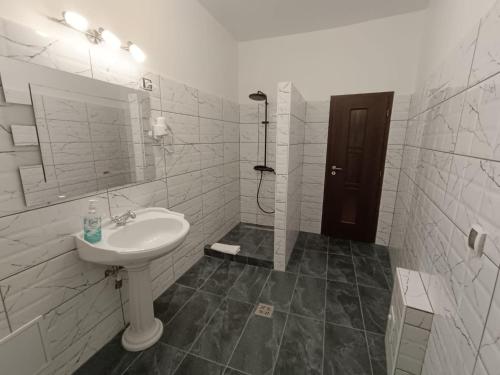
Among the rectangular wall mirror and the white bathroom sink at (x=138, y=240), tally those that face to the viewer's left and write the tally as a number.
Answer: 0

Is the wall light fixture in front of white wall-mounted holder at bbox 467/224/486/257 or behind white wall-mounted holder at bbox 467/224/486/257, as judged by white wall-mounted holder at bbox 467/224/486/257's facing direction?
in front

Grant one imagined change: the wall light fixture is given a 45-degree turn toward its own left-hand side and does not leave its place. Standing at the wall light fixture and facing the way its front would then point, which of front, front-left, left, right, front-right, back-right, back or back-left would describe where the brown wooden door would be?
front

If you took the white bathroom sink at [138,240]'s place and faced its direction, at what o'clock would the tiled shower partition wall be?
The tiled shower partition wall is roughly at 10 o'clock from the white bathroom sink.

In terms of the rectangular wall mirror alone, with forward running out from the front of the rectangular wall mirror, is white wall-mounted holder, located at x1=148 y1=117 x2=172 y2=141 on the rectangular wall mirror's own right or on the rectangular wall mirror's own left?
on the rectangular wall mirror's own left

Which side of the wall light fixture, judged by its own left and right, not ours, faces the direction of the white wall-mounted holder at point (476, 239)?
front

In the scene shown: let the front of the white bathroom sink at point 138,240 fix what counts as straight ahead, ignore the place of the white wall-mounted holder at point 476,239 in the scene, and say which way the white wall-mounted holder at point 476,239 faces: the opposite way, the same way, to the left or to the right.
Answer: the opposite way

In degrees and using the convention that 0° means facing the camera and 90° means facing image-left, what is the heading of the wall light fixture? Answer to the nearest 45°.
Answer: approximately 315°

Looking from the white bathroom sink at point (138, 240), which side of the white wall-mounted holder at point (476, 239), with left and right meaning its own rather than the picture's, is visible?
front

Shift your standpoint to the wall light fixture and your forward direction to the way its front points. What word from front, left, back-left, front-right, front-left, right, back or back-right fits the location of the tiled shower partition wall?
front-left

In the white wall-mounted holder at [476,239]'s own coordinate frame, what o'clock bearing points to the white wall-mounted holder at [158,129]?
the white wall-mounted holder at [158,129] is roughly at 1 o'clock from the white wall-mounted holder at [476,239].

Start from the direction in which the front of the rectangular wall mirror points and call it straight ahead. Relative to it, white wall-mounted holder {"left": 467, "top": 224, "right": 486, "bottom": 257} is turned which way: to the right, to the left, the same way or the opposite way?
the opposite way

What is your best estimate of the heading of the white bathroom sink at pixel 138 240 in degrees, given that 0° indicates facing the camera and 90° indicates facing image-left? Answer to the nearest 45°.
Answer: approximately 315°

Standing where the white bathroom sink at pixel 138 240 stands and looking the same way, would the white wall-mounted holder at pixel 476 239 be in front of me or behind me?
in front
